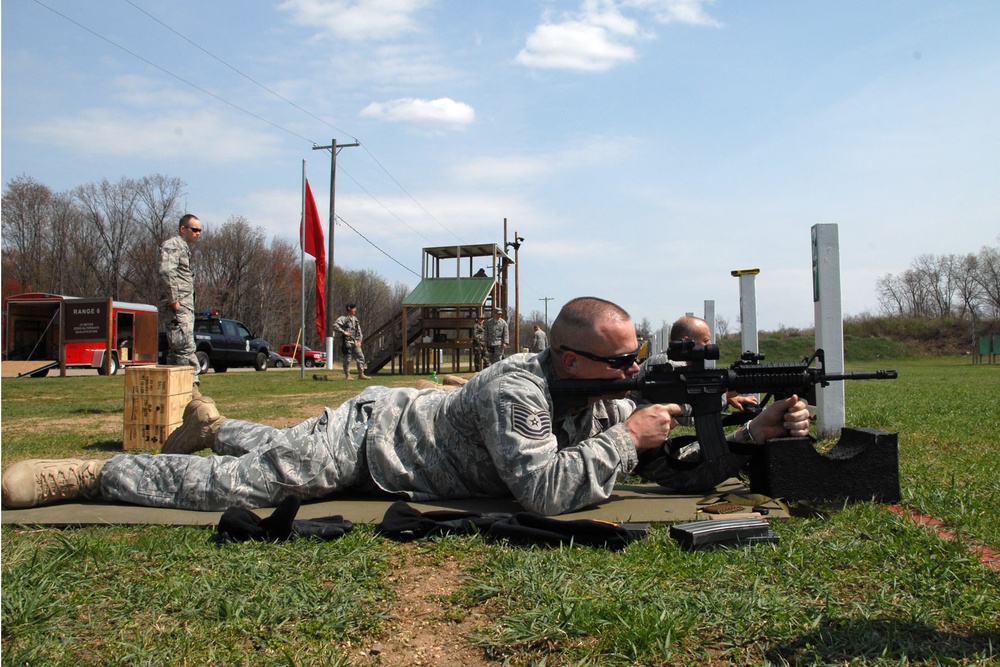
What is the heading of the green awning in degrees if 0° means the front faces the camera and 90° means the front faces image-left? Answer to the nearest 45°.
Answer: approximately 0°

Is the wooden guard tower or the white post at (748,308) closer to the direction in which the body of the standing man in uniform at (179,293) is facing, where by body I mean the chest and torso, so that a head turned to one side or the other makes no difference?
the white post

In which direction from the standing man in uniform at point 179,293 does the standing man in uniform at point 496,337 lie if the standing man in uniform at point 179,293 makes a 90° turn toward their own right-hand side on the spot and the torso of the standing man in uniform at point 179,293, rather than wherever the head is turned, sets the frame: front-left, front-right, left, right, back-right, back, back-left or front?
back-left

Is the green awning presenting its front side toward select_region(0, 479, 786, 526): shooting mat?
yes

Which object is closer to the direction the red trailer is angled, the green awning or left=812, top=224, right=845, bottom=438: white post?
the green awning

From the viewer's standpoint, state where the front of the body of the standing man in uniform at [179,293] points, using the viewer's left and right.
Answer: facing to the right of the viewer

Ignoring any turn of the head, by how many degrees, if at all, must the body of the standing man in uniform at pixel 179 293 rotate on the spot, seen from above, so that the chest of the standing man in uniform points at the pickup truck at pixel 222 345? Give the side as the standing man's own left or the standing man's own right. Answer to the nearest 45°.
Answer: approximately 90° to the standing man's own left

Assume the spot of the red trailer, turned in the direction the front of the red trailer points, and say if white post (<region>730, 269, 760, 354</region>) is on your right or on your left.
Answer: on your right

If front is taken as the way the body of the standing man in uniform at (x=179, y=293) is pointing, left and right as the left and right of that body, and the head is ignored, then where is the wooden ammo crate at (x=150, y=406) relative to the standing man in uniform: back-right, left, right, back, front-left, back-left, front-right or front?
right
